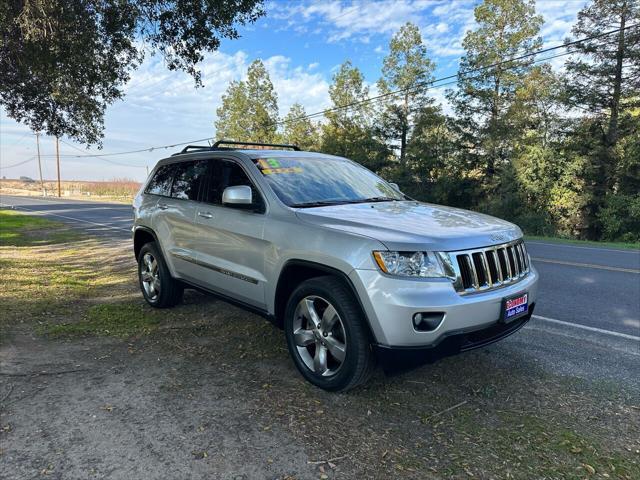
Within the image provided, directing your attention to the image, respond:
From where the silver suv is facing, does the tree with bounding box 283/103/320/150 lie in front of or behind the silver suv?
behind

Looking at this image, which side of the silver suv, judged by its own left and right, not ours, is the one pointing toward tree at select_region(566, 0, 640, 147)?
left

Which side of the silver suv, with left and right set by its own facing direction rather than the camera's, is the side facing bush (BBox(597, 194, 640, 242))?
left

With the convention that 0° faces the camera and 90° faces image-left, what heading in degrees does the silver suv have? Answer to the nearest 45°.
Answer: approximately 315°

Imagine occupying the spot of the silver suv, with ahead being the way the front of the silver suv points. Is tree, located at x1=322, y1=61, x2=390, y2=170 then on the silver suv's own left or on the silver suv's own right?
on the silver suv's own left

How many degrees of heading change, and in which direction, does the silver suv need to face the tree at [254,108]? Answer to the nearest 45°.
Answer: approximately 135° to its left

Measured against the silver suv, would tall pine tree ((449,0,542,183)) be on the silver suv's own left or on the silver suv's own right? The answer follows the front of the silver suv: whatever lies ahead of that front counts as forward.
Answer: on the silver suv's own left

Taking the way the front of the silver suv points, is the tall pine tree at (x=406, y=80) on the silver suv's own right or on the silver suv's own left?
on the silver suv's own left
